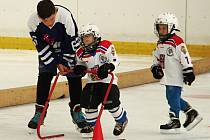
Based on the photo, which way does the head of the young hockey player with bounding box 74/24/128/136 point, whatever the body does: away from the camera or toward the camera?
toward the camera

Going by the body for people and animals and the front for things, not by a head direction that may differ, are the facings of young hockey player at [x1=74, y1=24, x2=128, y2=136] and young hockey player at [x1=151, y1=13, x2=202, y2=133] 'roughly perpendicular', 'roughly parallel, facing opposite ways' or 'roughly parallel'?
roughly parallel

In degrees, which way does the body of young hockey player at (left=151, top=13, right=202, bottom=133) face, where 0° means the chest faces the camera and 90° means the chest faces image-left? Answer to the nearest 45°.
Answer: approximately 45°

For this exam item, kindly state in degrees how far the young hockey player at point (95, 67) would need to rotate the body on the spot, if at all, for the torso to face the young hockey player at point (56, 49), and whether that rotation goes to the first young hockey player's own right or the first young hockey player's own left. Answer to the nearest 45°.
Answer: approximately 90° to the first young hockey player's own right

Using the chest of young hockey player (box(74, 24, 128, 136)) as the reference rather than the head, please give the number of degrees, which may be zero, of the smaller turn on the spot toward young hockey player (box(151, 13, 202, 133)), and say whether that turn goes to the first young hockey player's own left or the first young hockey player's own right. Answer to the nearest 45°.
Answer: approximately 135° to the first young hockey player's own left

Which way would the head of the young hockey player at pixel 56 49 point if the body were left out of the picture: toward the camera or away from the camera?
toward the camera

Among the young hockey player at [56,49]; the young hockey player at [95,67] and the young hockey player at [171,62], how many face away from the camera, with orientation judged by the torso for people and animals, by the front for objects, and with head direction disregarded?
0
